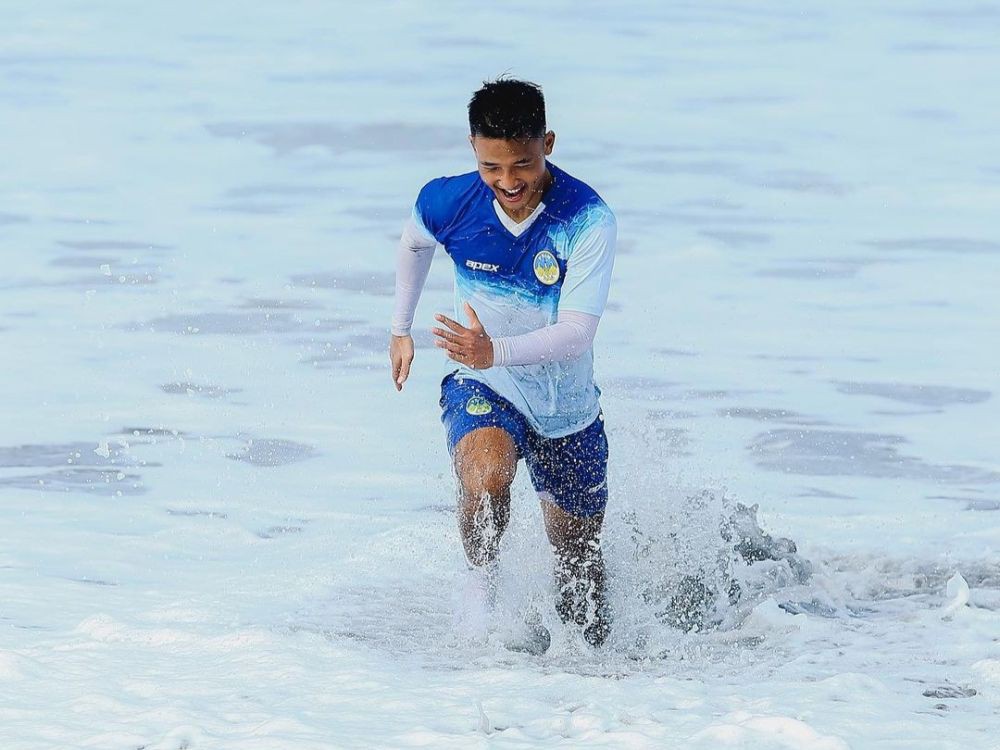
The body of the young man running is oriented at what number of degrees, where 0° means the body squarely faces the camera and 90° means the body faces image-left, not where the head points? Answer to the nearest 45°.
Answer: approximately 0°
